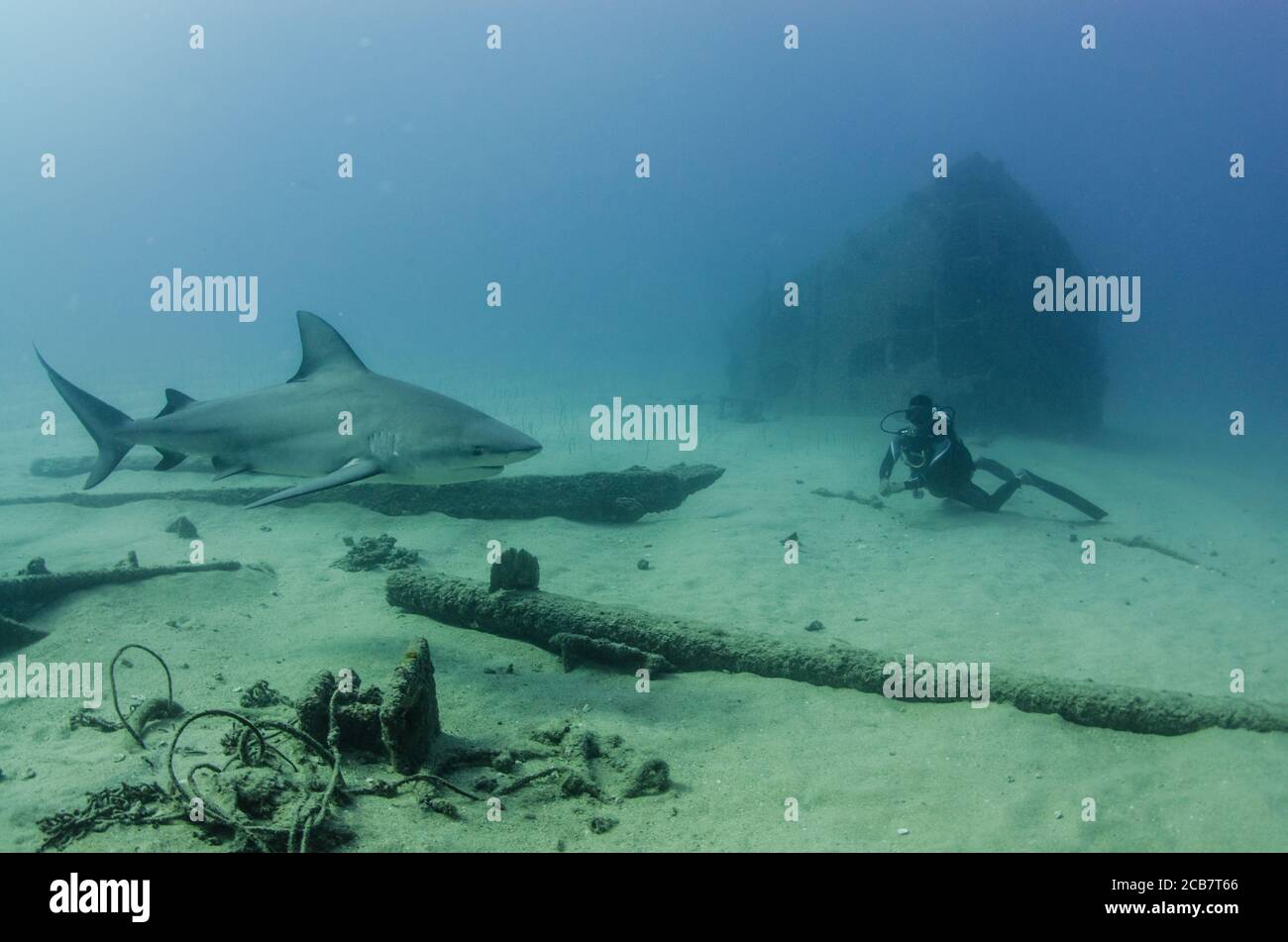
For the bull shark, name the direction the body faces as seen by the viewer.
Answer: to the viewer's right

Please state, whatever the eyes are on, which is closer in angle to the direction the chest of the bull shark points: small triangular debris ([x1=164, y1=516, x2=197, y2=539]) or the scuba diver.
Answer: the scuba diver

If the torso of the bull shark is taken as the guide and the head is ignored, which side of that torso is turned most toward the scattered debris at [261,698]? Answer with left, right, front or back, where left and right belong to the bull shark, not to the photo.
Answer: right
